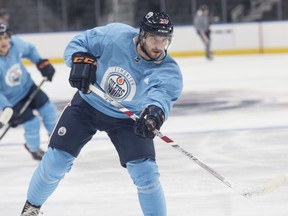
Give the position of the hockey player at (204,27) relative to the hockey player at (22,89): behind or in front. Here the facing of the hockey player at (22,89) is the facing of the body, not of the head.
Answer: behind

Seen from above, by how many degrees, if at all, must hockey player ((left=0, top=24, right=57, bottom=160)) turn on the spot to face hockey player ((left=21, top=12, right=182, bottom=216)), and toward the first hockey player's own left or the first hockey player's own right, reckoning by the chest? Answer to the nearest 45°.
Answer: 0° — they already face them
